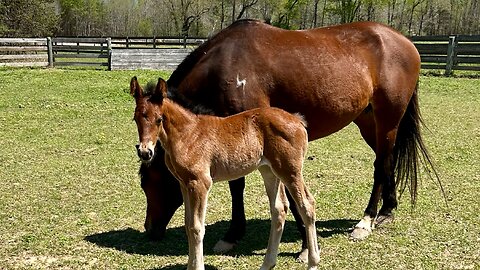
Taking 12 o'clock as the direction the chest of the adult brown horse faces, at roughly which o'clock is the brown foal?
The brown foal is roughly at 10 o'clock from the adult brown horse.

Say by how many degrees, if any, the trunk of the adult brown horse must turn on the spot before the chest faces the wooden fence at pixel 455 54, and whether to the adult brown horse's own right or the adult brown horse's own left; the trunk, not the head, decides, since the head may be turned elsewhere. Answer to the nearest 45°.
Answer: approximately 90° to the adult brown horse's own right

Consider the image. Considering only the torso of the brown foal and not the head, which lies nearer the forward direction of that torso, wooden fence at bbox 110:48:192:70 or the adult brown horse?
the wooden fence

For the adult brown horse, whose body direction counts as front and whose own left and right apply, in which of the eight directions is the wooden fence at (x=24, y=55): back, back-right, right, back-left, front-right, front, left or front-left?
front-right

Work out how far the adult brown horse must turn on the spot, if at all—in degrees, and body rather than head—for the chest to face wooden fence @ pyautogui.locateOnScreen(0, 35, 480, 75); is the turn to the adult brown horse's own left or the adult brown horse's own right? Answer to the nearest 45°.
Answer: approximately 90° to the adult brown horse's own right

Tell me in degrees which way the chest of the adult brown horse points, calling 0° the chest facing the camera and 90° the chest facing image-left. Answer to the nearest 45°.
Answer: approximately 90°

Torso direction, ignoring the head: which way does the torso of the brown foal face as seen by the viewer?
to the viewer's left

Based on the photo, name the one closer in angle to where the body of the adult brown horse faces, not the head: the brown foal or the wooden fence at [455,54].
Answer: the brown foal

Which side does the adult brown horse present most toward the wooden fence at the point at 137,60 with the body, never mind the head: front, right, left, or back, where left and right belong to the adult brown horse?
right

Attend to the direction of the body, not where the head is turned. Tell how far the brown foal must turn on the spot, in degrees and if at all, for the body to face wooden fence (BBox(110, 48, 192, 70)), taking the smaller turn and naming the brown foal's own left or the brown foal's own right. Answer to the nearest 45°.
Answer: approximately 90° to the brown foal's own right
